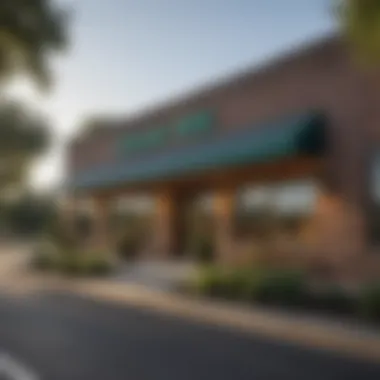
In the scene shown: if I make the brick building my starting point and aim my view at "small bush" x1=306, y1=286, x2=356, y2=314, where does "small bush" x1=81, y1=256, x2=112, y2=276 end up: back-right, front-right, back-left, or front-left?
back-right

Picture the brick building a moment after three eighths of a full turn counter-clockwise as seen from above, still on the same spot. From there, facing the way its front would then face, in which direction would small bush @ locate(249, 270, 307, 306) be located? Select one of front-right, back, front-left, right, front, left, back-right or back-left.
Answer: right

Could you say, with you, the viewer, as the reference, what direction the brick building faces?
facing the viewer and to the left of the viewer

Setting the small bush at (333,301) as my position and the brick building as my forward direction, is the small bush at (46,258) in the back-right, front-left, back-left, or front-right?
front-left

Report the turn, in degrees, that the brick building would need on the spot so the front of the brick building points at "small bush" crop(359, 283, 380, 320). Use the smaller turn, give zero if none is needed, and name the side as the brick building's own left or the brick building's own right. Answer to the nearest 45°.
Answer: approximately 45° to the brick building's own left

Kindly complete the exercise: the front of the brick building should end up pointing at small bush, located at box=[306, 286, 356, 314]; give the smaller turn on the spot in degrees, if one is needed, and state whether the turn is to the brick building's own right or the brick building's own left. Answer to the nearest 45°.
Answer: approximately 45° to the brick building's own left

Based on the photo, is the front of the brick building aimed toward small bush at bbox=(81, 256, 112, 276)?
no
